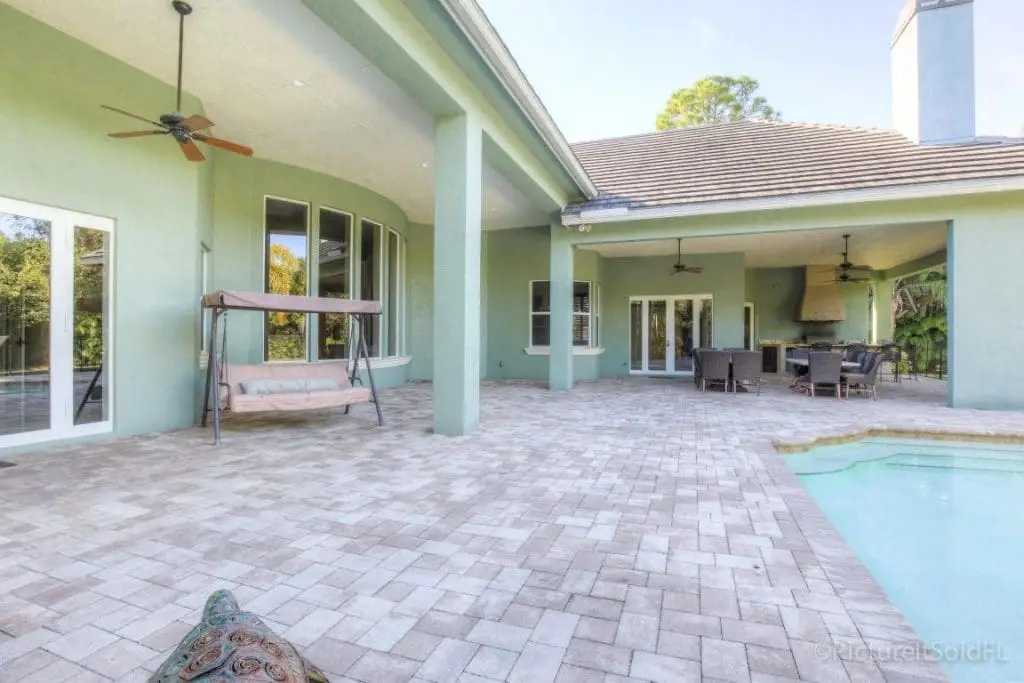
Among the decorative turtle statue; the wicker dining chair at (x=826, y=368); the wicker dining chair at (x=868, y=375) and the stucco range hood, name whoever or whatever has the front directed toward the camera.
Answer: the stucco range hood

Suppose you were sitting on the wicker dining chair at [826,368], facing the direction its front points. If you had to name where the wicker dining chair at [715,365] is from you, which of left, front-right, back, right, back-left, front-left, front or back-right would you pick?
left

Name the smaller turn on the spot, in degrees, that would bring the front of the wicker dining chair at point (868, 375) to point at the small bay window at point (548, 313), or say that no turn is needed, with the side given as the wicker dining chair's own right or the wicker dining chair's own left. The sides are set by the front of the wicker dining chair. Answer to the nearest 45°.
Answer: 0° — it already faces it

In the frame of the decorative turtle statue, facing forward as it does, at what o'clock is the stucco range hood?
The stucco range hood is roughly at 2 o'clock from the decorative turtle statue.

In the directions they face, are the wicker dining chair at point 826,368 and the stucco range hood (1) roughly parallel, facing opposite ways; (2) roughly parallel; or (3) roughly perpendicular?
roughly parallel, facing opposite ways

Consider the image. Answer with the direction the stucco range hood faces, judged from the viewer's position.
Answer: facing the viewer

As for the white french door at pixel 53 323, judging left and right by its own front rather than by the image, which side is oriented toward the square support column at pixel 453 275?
front

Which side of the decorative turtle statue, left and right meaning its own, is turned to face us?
back

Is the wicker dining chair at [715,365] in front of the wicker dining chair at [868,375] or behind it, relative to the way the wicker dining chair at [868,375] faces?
in front

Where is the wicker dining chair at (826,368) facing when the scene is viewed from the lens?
facing away from the viewer

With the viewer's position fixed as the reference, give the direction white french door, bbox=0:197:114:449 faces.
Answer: facing the viewer and to the right of the viewer

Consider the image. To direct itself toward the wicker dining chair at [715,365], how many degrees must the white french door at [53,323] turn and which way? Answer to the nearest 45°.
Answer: approximately 45° to its left

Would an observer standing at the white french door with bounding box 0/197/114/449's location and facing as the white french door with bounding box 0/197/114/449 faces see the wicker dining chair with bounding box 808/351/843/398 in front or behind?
in front

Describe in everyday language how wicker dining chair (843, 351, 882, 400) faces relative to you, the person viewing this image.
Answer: facing to the left of the viewer
